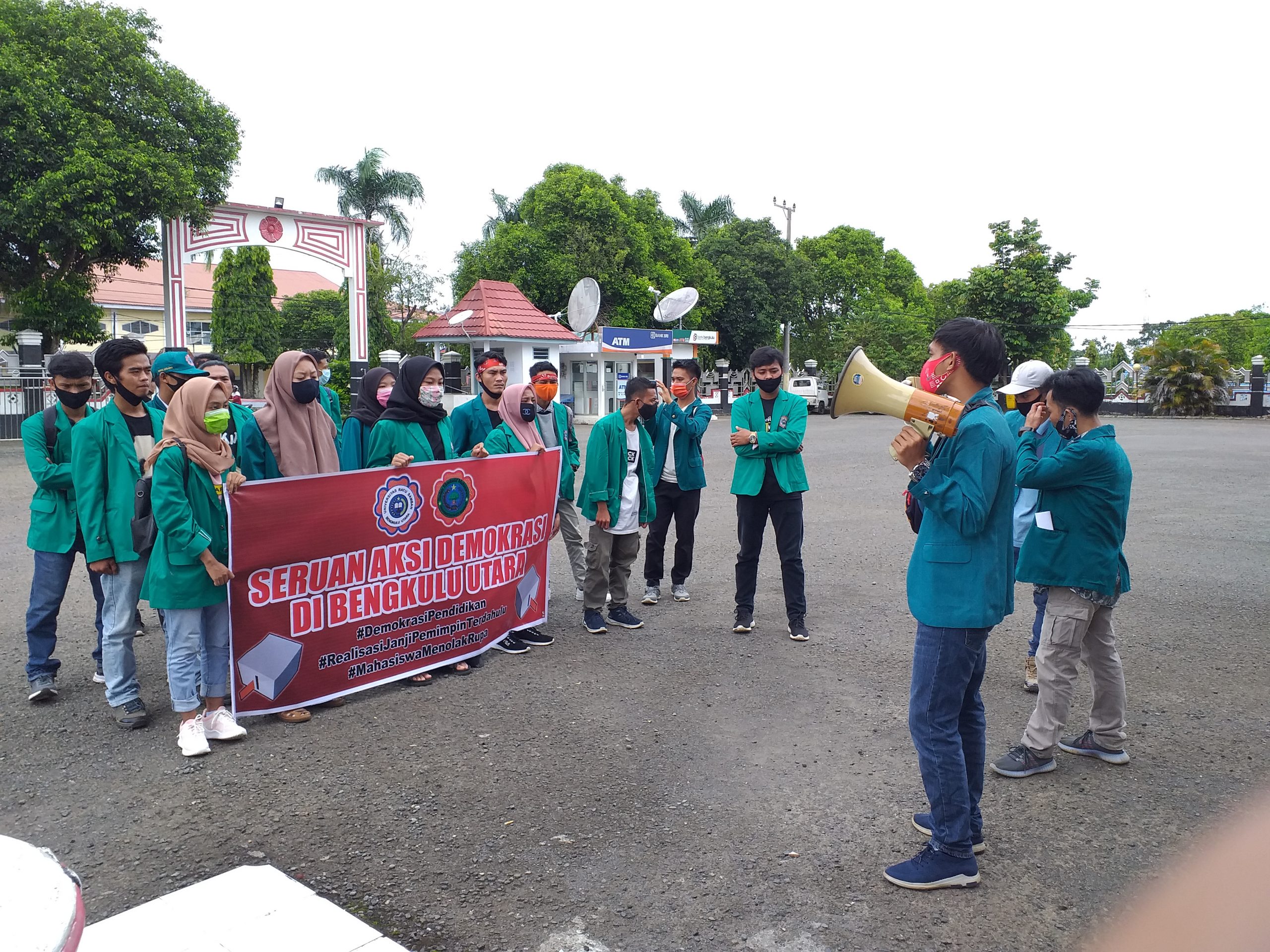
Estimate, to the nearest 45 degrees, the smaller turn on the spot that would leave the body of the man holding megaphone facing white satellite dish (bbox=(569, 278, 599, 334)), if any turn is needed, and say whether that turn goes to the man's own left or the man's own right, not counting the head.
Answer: approximately 45° to the man's own right

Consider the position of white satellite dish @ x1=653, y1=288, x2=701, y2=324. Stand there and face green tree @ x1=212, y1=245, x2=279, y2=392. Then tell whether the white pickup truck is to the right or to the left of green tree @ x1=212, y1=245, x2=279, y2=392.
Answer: right

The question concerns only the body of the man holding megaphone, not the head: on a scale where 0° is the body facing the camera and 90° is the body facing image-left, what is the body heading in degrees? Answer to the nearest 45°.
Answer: approximately 90°

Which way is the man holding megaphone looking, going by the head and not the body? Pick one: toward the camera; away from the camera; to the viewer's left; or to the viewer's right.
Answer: to the viewer's left

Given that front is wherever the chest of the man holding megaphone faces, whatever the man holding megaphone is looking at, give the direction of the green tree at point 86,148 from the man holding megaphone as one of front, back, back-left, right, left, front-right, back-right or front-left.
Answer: front-right

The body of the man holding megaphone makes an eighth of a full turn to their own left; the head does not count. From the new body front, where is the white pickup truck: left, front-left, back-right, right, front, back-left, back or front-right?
back-right

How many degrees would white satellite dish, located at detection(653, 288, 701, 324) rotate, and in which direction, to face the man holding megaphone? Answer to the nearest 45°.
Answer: approximately 45° to its left

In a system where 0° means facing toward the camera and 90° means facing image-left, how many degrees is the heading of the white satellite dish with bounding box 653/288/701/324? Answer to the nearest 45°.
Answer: approximately 45°

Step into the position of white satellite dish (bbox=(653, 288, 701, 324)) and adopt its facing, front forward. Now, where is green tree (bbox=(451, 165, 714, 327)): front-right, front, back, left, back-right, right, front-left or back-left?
back-right
